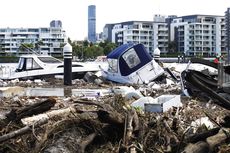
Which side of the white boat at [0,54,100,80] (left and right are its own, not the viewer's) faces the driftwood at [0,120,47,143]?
right

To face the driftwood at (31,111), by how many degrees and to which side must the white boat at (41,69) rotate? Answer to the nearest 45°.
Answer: approximately 90° to its right

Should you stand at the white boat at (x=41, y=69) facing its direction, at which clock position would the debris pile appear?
The debris pile is roughly at 3 o'clock from the white boat.

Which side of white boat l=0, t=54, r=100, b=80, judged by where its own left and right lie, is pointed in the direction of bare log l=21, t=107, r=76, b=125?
right

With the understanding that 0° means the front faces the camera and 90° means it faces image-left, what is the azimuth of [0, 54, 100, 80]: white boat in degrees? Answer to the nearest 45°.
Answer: approximately 270°

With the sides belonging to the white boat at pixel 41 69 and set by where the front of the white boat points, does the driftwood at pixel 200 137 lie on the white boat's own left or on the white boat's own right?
on the white boat's own right

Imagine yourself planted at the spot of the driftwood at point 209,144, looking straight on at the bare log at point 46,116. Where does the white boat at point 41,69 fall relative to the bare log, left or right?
right

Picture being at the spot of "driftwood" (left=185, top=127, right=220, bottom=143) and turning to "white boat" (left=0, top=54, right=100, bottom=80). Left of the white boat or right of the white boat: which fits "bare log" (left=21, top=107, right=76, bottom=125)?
left
